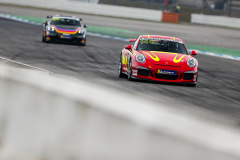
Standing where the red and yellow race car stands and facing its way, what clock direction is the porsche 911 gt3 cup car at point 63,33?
The porsche 911 gt3 cup car is roughly at 5 o'clock from the red and yellow race car.

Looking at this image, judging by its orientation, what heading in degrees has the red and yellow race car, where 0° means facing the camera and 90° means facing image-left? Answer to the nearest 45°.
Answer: approximately 0°

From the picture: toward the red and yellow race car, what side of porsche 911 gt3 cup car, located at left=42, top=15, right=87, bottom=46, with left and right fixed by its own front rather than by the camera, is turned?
front

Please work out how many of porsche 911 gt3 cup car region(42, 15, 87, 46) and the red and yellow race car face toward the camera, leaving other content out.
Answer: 2

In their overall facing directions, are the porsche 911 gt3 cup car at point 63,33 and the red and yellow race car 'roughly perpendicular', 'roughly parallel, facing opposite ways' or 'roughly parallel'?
roughly parallel

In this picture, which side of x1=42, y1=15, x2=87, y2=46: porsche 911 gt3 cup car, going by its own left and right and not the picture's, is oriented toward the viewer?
front
